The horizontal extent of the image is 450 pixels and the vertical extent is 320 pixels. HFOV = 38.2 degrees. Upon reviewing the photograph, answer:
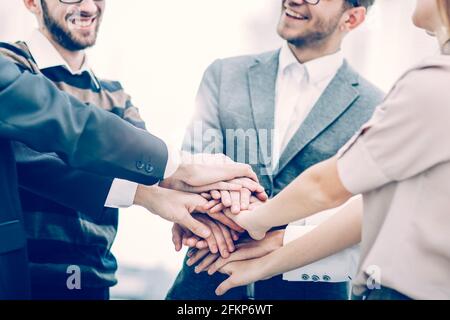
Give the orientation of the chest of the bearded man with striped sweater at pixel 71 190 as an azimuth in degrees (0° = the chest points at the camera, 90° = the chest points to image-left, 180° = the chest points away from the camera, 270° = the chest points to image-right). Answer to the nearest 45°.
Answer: approximately 315°

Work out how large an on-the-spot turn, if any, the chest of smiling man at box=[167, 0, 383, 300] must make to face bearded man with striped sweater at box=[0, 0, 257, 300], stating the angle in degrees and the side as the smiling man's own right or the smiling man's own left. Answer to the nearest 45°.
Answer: approximately 45° to the smiling man's own right

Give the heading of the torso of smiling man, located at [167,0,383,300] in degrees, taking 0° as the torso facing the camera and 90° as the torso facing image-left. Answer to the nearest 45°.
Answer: approximately 45°

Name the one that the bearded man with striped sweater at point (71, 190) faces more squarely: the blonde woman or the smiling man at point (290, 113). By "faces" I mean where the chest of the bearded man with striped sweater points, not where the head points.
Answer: the blonde woman

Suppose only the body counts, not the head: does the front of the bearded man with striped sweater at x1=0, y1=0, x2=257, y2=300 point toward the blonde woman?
yes

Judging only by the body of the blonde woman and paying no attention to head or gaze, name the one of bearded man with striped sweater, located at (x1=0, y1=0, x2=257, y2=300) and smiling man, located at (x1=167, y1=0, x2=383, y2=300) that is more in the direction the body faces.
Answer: the bearded man with striped sweater

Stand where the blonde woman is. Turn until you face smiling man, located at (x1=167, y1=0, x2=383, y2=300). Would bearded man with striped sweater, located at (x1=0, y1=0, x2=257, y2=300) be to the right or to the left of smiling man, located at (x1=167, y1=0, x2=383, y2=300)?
left

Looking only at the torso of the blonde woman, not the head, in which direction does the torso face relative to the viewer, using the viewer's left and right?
facing to the left of the viewer

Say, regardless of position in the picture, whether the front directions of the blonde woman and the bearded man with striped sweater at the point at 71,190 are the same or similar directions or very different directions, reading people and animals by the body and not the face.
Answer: very different directions

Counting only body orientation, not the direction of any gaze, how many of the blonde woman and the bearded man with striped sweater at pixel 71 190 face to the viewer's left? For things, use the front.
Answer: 1

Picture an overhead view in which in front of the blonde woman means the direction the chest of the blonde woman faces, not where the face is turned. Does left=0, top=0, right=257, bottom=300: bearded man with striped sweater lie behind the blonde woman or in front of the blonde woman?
in front
